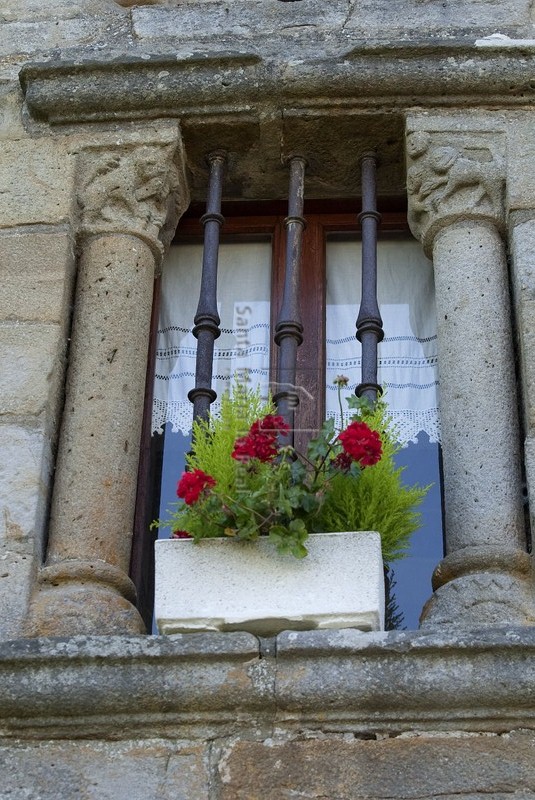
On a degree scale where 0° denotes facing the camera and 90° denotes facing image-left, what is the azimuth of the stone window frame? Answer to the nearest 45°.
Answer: approximately 0°
